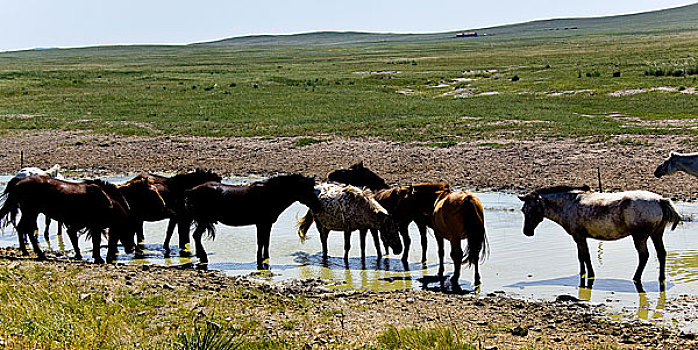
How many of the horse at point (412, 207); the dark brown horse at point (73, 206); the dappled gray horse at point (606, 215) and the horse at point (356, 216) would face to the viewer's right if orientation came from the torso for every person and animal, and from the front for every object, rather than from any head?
2

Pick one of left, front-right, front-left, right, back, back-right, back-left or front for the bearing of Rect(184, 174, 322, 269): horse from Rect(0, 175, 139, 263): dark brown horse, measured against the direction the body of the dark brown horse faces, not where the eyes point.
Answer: front

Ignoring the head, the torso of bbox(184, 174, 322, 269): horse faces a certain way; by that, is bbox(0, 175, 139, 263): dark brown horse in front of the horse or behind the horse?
behind

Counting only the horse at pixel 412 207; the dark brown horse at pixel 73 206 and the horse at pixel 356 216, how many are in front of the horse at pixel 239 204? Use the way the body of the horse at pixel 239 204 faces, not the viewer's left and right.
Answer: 2

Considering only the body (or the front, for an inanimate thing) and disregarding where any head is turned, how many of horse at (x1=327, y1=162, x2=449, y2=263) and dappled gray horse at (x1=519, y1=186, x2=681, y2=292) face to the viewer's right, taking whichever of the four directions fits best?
0

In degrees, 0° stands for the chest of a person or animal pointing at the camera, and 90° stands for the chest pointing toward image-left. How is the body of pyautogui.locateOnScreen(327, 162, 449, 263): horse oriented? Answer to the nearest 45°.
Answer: approximately 90°

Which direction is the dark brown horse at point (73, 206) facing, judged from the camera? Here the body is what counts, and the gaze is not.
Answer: to the viewer's right

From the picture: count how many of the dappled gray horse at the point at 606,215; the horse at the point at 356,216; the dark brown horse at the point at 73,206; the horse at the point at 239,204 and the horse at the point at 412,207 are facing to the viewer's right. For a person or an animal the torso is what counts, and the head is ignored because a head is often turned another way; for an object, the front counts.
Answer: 3

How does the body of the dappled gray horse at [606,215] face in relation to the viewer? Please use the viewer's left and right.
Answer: facing to the left of the viewer

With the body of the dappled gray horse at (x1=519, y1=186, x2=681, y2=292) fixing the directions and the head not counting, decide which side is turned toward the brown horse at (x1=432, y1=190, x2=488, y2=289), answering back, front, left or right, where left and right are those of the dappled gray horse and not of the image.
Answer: front

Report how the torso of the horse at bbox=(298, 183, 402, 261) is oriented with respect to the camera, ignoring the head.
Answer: to the viewer's right

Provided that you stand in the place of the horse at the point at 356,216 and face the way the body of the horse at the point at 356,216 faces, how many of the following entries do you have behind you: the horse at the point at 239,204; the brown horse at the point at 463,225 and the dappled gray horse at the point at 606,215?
1

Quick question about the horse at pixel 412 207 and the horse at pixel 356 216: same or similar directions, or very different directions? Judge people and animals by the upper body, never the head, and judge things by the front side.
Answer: very different directions

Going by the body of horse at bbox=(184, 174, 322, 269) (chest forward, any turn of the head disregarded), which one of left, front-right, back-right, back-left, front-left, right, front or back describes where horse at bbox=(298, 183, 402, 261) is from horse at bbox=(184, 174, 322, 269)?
front

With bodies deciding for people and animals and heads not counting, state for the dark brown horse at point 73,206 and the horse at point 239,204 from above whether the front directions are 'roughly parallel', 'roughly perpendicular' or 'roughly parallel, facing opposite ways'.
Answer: roughly parallel

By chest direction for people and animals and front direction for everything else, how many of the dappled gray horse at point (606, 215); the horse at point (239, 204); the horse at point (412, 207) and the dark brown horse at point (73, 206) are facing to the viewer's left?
2

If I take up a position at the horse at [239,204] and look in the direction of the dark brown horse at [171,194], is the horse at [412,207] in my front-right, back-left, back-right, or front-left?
back-right
